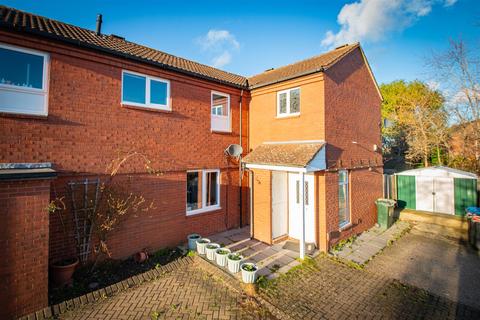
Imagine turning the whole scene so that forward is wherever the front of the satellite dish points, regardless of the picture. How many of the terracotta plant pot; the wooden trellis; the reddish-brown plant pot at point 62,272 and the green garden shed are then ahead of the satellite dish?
3

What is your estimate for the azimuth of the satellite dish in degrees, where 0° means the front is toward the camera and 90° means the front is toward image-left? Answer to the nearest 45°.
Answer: approximately 45°

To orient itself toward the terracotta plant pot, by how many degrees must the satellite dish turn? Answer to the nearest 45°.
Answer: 0° — it already faces it

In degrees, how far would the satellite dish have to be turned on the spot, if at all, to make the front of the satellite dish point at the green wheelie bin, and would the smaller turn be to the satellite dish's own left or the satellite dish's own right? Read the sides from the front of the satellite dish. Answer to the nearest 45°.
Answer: approximately 135° to the satellite dish's own left

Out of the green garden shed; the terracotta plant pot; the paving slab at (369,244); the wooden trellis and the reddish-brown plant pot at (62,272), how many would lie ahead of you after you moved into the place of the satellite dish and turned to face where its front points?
3

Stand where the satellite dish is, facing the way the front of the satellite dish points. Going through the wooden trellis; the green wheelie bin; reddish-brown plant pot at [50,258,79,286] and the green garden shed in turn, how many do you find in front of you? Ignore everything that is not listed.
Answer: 2

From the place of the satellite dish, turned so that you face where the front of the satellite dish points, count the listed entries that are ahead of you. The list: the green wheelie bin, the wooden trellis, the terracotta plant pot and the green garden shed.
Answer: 2

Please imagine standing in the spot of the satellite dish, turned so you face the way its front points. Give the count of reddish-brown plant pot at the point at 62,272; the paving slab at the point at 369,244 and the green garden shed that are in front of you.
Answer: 1

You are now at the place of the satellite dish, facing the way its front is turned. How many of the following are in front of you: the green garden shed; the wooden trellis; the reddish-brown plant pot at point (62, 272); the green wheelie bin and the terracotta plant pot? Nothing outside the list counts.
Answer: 3

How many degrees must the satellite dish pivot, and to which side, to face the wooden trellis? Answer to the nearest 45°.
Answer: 0° — it already faces it

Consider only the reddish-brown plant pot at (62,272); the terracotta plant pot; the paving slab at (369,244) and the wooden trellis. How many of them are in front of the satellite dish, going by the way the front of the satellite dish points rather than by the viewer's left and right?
3

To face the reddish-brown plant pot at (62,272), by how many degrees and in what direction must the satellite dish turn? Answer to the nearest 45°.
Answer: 0° — it already faces it

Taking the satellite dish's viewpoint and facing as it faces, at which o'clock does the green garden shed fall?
The green garden shed is roughly at 7 o'clock from the satellite dish.
